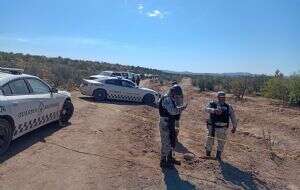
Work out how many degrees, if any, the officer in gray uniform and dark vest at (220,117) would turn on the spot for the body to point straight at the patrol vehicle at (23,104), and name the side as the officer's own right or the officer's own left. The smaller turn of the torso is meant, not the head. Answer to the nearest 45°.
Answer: approximately 90° to the officer's own right

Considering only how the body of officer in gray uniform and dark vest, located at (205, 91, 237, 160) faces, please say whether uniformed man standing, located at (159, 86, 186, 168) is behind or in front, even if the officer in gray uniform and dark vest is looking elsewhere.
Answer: in front

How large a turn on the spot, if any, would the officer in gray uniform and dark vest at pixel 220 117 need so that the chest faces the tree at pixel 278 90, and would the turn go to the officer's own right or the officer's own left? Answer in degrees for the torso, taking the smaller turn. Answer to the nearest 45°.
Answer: approximately 180°

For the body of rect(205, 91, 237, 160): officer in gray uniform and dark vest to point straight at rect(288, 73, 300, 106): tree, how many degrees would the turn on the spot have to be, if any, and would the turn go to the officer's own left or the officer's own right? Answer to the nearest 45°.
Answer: approximately 180°
